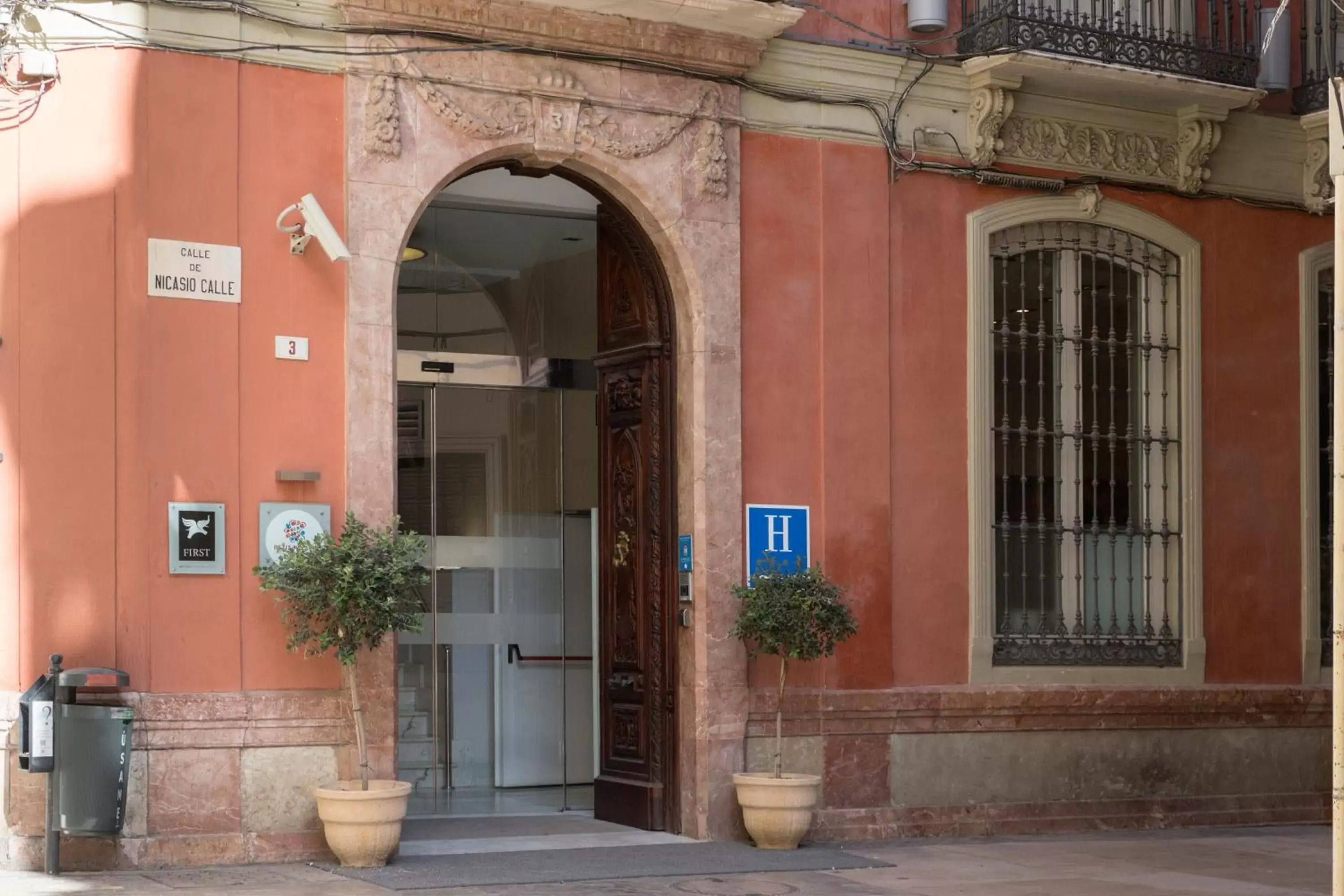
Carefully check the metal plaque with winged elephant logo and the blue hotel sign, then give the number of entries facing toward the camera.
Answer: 2

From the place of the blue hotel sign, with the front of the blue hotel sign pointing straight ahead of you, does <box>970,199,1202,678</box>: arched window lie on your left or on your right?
on your left

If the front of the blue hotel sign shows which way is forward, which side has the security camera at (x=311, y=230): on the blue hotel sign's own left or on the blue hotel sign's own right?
on the blue hotel sign's own right

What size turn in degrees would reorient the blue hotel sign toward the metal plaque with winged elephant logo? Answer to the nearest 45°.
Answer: approximately 45° to its right

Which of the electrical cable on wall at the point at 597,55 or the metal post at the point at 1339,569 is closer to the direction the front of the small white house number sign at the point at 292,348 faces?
the metal post

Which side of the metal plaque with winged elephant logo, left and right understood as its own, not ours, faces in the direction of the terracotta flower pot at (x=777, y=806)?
left
